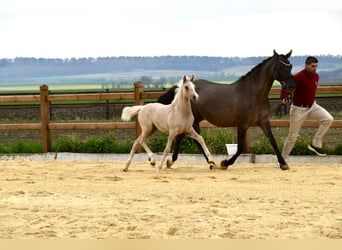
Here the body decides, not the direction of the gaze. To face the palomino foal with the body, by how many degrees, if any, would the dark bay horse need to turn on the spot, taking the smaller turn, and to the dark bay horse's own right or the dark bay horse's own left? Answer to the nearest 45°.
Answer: approximately 135° to the dark bay horse's own right

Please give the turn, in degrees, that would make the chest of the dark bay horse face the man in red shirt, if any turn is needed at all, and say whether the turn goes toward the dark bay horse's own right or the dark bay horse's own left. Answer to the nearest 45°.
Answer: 0° — it already faces them

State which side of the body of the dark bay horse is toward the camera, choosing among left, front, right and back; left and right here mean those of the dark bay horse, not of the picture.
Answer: right

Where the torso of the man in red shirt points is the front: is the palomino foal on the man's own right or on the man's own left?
on the man's own right

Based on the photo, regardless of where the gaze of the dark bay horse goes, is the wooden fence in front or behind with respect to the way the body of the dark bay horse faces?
behind

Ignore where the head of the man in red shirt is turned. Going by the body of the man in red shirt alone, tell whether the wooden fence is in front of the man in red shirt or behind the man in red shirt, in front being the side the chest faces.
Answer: behind

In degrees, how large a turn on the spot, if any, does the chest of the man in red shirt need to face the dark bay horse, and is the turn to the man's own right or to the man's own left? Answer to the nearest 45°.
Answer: approximately 135° to the man's own right

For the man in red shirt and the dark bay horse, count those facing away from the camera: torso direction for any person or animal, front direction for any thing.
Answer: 0
